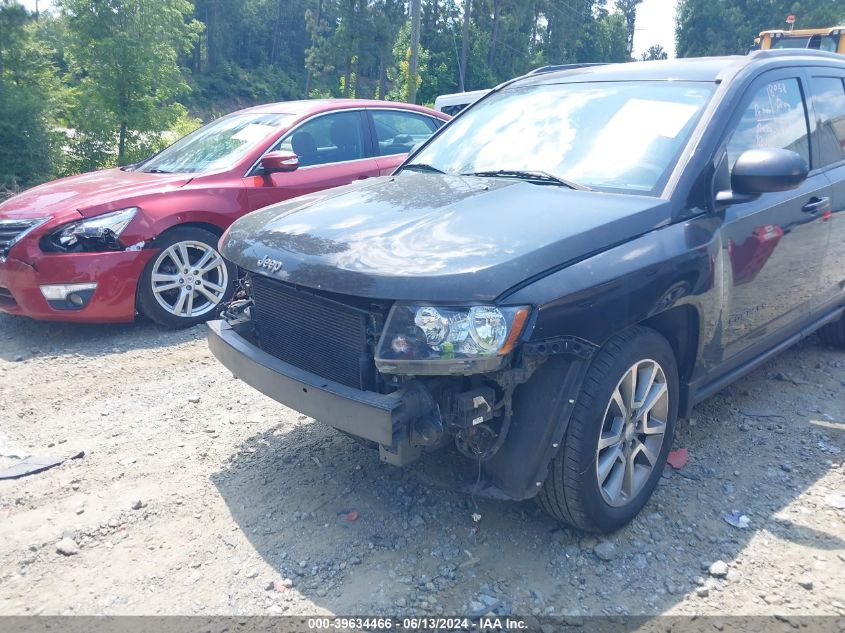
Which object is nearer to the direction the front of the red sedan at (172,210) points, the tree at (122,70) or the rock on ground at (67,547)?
the rock on ground

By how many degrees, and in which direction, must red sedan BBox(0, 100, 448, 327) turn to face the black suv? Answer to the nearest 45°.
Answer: approximately 90° to its left

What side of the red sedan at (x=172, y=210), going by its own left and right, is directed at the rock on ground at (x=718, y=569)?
left

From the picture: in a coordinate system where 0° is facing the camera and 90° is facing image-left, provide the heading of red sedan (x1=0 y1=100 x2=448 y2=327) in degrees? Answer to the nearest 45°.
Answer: approximately 45°

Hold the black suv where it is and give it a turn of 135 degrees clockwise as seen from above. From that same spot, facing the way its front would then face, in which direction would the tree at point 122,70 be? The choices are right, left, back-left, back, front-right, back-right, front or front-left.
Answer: front-left

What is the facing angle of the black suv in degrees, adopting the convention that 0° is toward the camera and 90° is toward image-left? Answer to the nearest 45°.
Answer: approximately 45°

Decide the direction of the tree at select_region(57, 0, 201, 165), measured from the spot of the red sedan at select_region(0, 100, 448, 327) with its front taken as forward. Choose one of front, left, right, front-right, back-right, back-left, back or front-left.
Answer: back-right

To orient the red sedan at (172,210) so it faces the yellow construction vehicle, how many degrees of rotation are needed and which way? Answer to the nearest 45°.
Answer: approximately 180°

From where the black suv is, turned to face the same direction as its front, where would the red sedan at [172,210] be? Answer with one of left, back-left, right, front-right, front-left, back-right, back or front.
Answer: right

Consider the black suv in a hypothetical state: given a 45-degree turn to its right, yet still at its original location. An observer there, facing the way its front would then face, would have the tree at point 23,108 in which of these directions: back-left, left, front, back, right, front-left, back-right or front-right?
front-right
